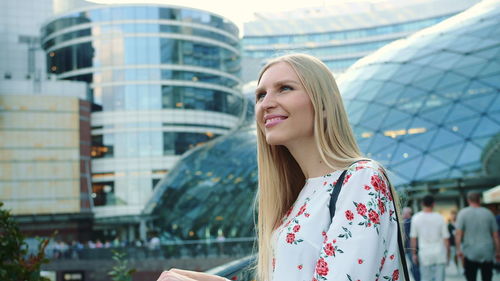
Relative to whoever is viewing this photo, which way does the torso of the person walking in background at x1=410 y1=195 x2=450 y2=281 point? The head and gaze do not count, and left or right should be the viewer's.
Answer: facing away from the viewer

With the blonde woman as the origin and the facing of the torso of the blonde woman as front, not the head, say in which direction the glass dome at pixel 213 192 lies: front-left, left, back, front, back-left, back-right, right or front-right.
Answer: back-right

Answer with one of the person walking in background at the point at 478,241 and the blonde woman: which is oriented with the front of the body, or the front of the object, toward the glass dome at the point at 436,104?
the person walking in background

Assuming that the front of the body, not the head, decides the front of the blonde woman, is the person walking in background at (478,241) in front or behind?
behind

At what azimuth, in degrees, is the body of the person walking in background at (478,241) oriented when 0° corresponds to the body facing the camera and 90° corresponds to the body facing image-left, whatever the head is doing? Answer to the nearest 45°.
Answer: approximately 180°

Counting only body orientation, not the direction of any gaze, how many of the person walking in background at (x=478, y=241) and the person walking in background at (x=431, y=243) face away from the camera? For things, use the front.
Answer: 2

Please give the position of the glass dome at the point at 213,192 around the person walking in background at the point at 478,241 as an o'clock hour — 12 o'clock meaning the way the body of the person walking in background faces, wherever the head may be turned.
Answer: The glass dome is roughly at 11 o'clock from the person walking in background.

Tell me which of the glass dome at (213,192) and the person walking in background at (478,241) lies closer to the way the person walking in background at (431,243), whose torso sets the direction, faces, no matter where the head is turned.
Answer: the glass dome

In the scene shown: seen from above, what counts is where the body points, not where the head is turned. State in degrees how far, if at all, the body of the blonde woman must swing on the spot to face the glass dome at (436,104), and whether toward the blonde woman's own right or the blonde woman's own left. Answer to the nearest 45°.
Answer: approximately 135° to the blonde woman's own right

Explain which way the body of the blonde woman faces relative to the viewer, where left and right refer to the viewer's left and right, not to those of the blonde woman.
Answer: facing the viewer and to the left of the viewer

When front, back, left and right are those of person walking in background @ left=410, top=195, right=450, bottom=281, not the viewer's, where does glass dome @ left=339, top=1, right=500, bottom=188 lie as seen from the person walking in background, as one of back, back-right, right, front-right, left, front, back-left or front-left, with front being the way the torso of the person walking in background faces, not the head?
front

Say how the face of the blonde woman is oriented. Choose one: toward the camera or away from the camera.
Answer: toward the camera

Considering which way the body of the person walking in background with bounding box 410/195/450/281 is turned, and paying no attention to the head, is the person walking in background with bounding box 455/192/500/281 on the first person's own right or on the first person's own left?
on the first person's own right

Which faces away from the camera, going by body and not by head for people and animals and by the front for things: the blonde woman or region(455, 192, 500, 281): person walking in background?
the person walking in background

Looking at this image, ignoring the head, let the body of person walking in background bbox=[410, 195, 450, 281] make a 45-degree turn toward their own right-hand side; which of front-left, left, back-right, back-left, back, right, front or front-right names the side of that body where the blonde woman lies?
back-right

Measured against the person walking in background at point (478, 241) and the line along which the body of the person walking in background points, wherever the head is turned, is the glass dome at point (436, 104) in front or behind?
in front
